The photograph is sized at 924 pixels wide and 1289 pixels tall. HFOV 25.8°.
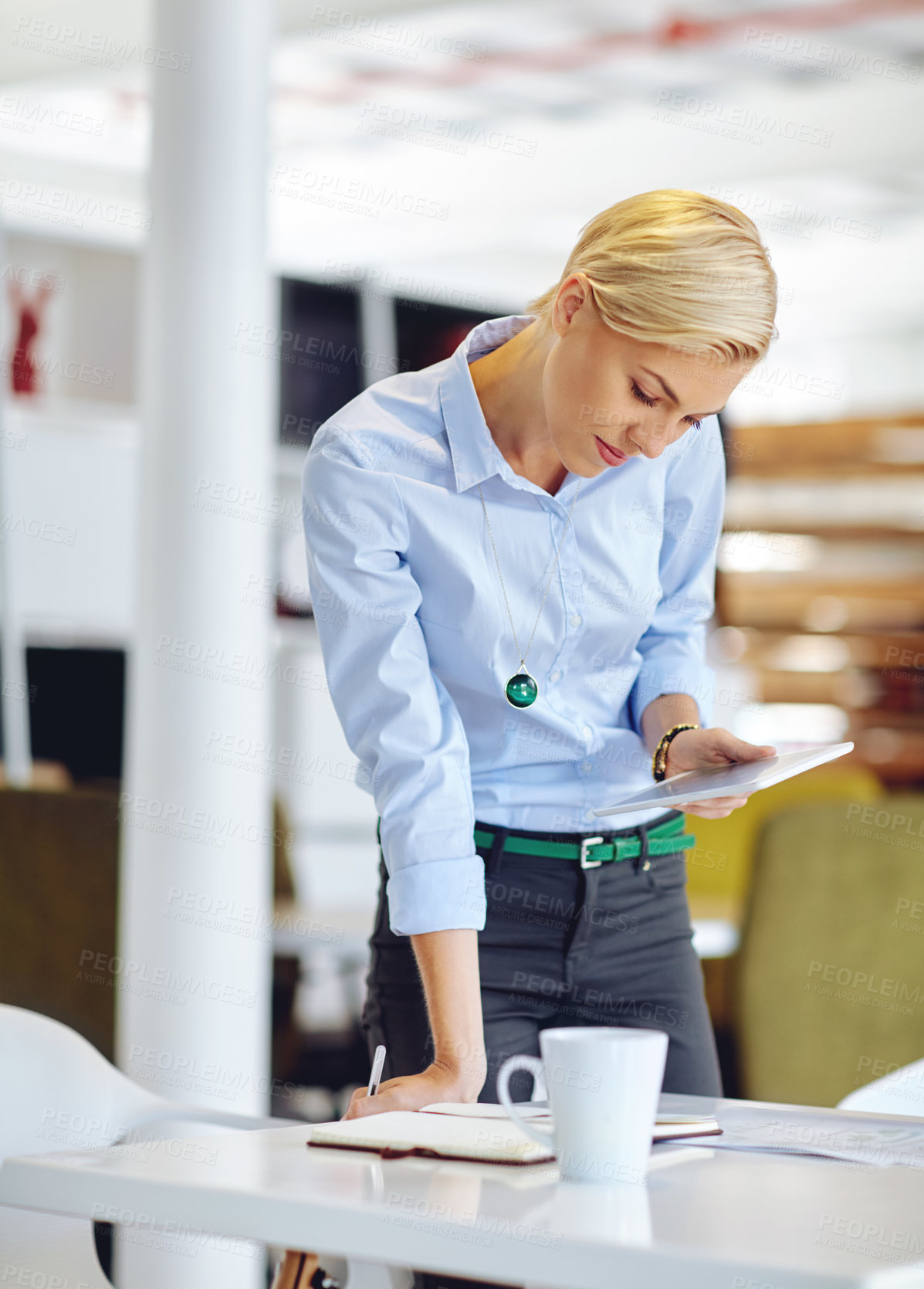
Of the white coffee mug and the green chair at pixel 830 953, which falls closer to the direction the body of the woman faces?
the white coffee mug

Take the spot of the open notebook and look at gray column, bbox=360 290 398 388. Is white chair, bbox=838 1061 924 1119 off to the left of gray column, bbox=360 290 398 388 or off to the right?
right

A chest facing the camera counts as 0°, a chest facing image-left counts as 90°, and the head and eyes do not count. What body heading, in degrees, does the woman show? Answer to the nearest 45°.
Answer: approximately 315°

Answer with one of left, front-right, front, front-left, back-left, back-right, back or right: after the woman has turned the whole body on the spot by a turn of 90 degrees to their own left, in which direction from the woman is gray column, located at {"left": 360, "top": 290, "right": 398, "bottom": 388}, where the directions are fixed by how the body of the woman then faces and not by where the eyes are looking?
front-left

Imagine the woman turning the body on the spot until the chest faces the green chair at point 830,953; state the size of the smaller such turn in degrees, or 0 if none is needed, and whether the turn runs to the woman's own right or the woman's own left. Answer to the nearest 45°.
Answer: approximately 135° to the woman's own left
